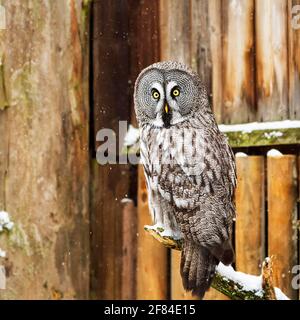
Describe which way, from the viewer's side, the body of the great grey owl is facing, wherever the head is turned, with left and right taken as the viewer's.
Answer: facing the viewer and to the left of the viewer

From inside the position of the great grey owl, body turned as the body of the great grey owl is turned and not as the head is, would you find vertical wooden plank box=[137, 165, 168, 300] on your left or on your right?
on your right

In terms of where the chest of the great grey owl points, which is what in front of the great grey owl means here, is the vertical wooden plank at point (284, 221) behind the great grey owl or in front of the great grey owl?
behind

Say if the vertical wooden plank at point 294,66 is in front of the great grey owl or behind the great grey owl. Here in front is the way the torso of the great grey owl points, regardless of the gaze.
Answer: behind
